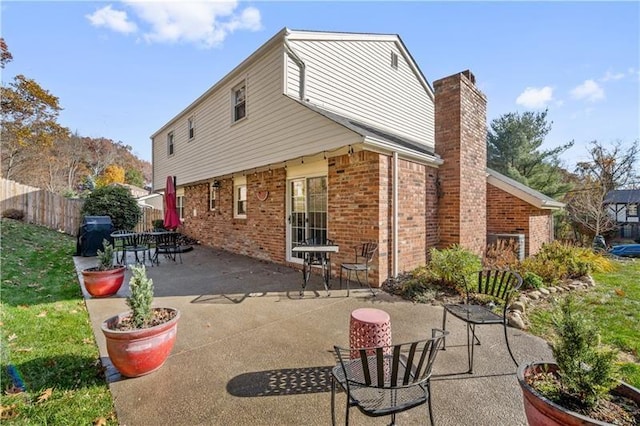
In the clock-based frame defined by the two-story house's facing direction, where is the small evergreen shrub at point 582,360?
The small evergreen shrub is roughly at 4 o'clock from the two-story house.

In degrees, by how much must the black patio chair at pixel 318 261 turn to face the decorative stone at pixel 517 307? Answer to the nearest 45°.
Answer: approximately 45° to its left

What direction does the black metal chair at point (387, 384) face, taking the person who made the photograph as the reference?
facing away from the viewer and to the left of the viewer

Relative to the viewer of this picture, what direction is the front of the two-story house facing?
facing away from the viewer and to the right of the viewer
